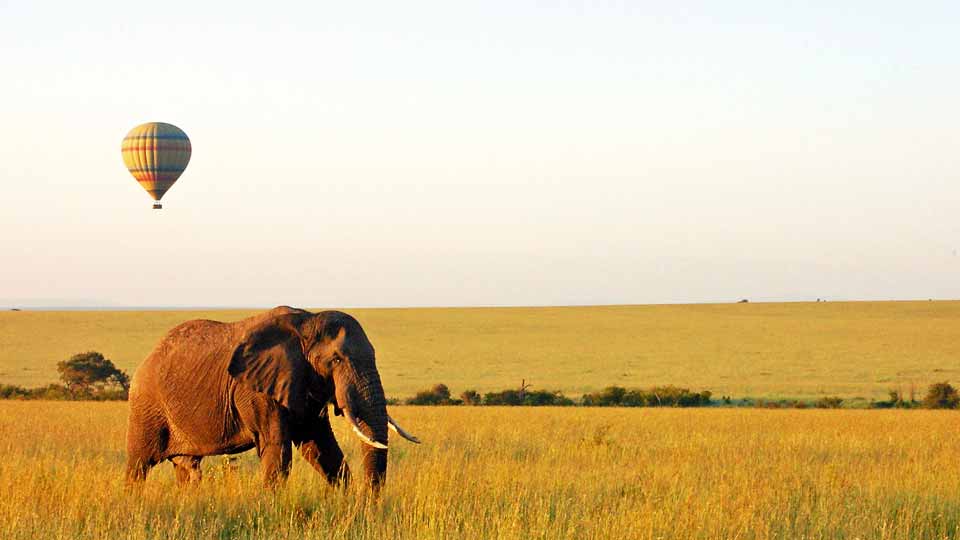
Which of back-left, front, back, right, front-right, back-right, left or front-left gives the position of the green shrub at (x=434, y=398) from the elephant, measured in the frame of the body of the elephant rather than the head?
left

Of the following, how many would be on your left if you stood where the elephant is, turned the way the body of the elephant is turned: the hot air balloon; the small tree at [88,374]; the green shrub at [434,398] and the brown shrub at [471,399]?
4

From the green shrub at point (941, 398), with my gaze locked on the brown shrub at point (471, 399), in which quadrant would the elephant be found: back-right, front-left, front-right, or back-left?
front-left

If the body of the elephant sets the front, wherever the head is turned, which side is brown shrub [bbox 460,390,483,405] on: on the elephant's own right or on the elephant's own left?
on the elephant's own left

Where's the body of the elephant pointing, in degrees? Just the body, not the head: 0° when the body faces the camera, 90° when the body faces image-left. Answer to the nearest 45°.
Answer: approximately 270°

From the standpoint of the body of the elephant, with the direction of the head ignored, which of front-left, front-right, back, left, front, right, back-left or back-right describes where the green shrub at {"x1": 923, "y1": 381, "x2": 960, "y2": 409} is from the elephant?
front-left

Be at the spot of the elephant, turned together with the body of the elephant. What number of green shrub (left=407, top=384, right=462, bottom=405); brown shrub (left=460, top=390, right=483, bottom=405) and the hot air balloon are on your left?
3

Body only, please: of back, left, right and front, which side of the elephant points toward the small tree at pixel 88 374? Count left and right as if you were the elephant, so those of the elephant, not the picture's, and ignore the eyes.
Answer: left

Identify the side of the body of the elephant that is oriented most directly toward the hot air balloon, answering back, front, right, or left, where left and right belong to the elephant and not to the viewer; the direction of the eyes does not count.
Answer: left
